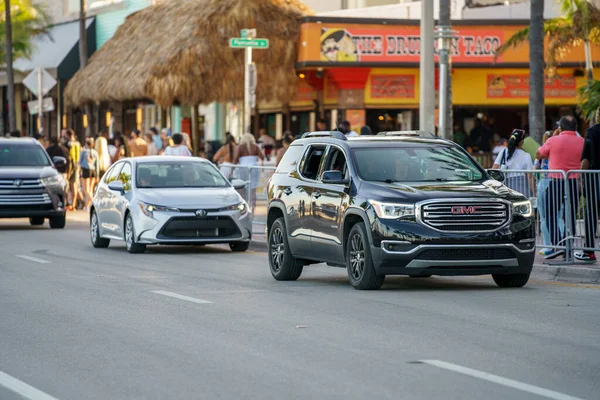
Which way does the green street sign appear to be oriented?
toward the camera

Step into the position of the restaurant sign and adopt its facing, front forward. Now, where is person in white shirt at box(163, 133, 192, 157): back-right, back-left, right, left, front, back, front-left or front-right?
front-right

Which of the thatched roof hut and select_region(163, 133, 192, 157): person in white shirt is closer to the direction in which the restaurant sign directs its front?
the person in white shirt

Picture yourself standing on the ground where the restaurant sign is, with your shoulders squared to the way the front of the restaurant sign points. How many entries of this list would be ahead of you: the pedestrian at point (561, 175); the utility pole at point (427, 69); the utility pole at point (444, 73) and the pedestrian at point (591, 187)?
4

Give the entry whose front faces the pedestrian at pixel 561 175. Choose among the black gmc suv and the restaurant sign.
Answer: the restaurant sign

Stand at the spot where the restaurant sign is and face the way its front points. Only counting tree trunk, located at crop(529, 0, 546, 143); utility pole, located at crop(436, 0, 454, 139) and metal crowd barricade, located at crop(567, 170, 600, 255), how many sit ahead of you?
3

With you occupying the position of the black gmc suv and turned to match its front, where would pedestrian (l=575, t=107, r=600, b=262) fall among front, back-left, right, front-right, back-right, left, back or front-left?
left

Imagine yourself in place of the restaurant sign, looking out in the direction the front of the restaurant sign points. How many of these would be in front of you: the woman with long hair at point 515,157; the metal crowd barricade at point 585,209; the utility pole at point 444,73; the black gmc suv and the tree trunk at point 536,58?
5

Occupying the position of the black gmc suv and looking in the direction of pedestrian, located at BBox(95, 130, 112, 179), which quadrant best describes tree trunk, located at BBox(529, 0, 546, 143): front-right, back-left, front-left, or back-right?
front-right

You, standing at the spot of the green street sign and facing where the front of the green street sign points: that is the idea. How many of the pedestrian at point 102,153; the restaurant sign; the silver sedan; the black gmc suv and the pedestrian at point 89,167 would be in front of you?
2

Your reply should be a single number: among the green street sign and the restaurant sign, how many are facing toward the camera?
2

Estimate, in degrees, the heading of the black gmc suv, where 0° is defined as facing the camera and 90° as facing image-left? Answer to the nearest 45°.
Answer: approximately 315°

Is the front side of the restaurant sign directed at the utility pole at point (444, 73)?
yes

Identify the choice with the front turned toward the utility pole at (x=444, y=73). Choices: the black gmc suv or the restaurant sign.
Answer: the restaurant sign

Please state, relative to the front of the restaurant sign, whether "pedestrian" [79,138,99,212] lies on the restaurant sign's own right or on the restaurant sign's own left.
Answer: on the restaurant sign's own right

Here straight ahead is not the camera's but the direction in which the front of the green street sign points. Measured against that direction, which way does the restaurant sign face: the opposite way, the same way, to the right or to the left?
the same way

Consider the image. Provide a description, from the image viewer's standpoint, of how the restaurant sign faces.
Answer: facing the viewer

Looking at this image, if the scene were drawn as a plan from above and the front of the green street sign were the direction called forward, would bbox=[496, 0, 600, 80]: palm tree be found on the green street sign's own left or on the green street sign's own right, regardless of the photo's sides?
on the green street sign's own left
